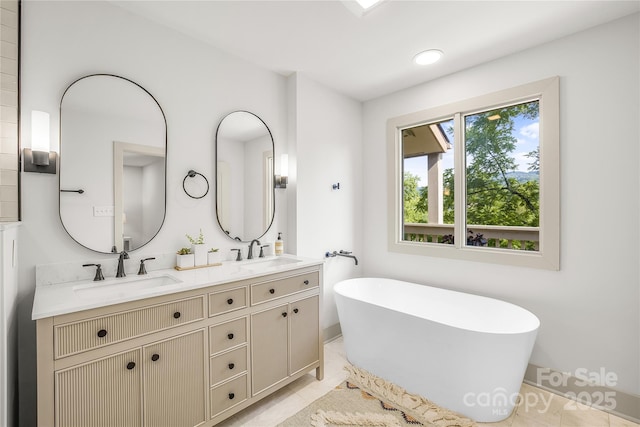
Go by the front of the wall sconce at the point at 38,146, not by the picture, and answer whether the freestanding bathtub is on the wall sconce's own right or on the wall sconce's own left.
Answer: on the wall sconce's own left

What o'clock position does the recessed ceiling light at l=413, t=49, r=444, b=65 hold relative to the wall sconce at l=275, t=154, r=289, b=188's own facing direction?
The recessed ceiling light is roughly at 11 o'clock from the wall sconce.

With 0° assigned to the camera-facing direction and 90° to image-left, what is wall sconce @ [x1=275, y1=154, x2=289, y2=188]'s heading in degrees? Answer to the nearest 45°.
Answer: approximately 315°

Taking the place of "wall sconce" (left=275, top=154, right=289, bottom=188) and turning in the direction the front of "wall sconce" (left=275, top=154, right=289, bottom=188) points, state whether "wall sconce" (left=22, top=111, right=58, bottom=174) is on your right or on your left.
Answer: on your right

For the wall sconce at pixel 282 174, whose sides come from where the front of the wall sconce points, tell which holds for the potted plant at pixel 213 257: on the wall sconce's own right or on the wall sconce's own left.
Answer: on the wall sconce's own right

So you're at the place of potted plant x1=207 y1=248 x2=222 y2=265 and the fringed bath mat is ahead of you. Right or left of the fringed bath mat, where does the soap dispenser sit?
left

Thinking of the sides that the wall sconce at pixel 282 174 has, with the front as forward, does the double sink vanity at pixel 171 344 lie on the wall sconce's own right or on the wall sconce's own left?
on the wall sconce's own right

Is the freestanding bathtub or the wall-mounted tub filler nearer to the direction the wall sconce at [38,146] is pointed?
the freestanding bathtub

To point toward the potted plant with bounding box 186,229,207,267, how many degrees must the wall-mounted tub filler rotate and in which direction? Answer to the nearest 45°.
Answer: approximately 90° to its right
